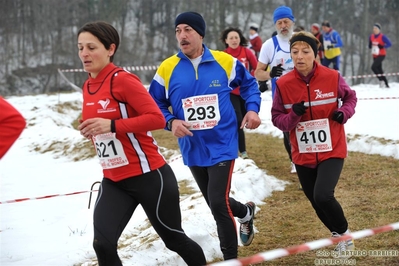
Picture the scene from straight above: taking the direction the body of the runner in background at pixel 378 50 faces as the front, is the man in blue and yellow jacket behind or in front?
in front

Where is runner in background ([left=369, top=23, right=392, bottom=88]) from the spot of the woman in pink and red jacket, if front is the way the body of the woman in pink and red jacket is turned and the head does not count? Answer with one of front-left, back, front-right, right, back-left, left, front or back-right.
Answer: back

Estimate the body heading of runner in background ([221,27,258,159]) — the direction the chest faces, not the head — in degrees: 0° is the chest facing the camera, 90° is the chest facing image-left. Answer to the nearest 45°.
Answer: approximately 0°

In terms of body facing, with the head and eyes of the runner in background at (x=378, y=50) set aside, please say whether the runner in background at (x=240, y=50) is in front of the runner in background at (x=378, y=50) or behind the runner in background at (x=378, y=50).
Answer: in front

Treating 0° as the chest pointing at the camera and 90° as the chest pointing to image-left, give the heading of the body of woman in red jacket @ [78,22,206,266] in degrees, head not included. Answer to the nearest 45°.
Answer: approximately 45°

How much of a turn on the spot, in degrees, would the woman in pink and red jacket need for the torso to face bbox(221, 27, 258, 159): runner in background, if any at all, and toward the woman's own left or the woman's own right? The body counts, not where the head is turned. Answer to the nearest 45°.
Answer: approximately 180°

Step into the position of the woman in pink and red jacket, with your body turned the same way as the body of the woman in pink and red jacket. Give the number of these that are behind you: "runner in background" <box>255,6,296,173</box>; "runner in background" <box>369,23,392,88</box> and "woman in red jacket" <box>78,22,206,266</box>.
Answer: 2

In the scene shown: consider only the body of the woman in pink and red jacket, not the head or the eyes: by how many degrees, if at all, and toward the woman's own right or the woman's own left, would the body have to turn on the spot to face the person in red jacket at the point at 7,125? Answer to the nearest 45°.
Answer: approximately 45° to the woman's own right
